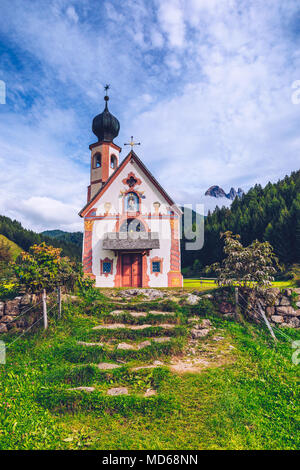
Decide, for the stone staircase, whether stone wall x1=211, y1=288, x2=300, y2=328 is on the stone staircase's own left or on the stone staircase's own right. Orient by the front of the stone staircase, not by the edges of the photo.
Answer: on the stone staircase's own left

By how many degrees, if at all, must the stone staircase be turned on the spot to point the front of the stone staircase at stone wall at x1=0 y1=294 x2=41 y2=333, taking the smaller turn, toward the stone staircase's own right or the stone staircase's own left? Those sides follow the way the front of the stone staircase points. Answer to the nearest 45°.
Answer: approximately 135° to the stone staircase's own right

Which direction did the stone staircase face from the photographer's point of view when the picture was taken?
facing the viewer

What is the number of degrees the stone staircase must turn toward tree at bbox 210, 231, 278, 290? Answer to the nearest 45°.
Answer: approximately 135° to its left
